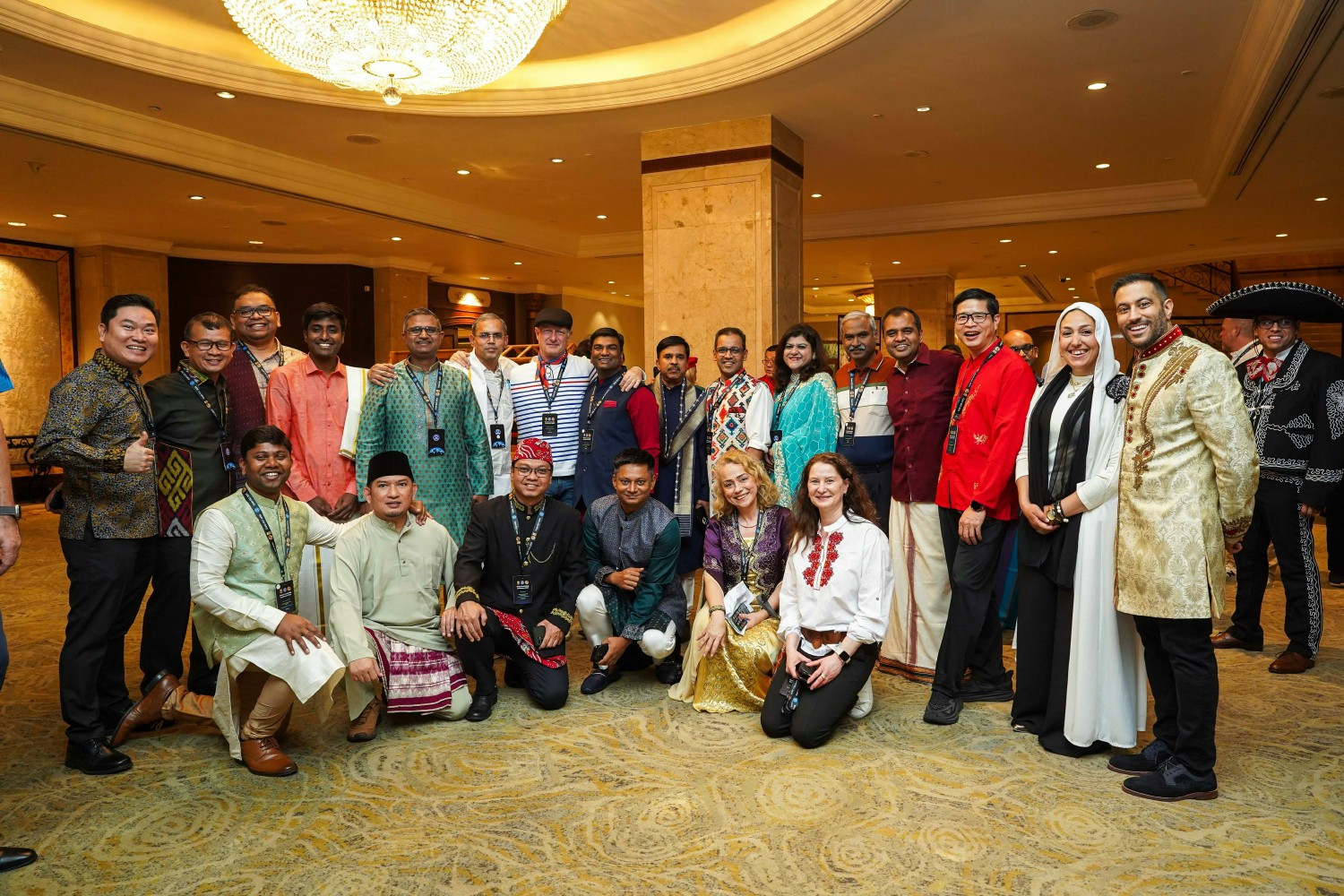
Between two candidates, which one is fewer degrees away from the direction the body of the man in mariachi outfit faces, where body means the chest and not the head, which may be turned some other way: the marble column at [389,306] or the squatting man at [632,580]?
the squatting man

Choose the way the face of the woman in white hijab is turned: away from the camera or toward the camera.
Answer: toward the camera

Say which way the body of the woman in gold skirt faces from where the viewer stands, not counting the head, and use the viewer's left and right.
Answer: facing the viewer

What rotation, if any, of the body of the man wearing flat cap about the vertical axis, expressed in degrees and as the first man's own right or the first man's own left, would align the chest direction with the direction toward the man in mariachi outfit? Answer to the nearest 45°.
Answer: approximately 90° to the first man's own left

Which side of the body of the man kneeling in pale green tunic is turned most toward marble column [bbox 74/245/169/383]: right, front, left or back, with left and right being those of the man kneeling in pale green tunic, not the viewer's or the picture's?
back

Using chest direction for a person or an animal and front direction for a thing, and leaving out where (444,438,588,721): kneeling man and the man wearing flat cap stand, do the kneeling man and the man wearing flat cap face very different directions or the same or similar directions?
same or similar directions

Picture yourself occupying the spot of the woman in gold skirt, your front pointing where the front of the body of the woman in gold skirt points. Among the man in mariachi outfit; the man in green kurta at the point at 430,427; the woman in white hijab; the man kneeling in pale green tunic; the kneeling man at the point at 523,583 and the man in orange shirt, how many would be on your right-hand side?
4

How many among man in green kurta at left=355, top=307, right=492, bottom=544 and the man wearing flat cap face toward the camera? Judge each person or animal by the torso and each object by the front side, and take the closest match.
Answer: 2

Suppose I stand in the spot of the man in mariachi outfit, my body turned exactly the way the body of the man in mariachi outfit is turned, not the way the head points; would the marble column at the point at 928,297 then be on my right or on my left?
on my right

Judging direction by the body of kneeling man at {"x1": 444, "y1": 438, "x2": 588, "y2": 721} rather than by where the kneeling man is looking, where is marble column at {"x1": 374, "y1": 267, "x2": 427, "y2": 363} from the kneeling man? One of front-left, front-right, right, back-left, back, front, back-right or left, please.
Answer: back

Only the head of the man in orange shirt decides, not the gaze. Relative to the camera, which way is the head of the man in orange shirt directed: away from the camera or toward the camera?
toward the camera

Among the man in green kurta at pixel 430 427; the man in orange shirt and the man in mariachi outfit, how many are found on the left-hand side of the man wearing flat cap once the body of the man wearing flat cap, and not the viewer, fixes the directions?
1

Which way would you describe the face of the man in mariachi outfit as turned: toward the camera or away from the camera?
toward the camera

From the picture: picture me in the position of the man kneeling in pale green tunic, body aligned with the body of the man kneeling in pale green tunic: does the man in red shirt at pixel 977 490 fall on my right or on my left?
on my left

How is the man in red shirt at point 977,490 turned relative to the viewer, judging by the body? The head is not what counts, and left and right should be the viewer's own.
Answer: facing the viewer and to the left of the viewer

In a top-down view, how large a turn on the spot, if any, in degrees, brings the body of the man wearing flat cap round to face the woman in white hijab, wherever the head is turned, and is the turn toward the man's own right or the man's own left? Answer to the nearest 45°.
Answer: approximately 45° to the man's own left
